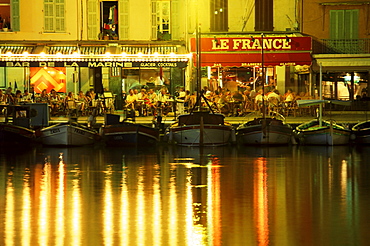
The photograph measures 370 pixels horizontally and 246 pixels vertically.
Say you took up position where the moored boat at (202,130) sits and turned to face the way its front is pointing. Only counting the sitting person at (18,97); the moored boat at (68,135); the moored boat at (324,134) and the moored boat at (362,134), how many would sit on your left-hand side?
2

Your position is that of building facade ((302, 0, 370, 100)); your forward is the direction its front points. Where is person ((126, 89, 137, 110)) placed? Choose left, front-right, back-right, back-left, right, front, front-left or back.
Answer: front-right

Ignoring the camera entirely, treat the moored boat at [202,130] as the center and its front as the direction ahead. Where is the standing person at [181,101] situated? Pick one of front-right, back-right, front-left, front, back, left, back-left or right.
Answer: back

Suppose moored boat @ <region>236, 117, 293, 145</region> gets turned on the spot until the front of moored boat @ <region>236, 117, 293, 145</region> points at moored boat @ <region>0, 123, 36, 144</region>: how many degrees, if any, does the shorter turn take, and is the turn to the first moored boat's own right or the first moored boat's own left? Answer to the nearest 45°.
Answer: approximately 90° to the first moored boat's own right

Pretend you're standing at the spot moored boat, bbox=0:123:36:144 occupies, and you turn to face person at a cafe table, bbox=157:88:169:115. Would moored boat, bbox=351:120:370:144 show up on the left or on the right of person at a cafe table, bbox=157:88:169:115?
right

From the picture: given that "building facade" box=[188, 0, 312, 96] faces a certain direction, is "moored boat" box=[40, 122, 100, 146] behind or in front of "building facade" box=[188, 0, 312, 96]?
in front

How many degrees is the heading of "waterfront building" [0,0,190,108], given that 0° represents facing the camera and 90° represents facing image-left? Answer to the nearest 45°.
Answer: approximately 0°

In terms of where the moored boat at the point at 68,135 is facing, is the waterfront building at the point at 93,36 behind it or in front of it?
behind

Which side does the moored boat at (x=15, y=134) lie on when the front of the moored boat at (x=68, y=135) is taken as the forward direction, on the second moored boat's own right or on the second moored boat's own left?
on the second moored boat's own right

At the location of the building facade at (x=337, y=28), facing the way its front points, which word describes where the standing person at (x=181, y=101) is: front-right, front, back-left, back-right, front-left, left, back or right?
front-right

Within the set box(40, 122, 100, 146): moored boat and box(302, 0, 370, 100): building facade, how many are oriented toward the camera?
2

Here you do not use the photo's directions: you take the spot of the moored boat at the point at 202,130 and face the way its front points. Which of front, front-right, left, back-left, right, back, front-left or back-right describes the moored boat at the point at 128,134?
right
